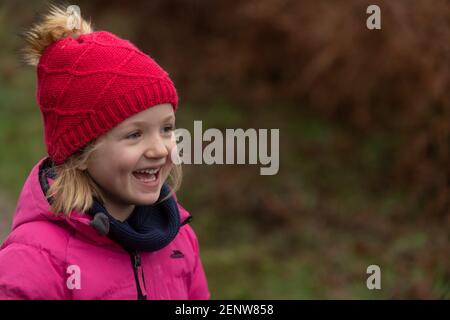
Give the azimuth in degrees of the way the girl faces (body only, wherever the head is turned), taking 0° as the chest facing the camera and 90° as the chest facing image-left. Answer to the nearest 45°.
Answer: approximately 315°

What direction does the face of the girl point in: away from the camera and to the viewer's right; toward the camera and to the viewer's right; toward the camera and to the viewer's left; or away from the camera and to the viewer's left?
toward the camera and to the viewer's right
